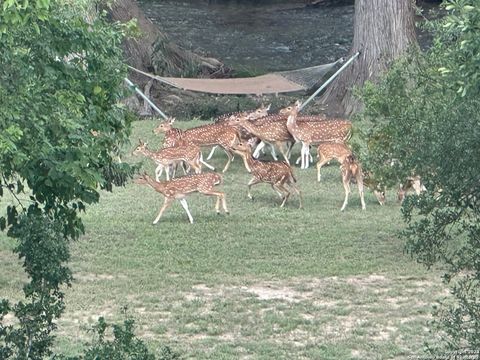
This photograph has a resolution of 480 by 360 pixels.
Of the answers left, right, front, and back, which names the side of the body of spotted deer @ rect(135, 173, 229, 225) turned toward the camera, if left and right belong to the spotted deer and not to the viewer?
left

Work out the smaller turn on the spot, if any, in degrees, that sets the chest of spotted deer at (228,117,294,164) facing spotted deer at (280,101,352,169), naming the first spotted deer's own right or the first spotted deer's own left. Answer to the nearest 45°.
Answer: approximately 180°

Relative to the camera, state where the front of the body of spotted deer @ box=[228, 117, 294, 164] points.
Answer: to the viewer's left

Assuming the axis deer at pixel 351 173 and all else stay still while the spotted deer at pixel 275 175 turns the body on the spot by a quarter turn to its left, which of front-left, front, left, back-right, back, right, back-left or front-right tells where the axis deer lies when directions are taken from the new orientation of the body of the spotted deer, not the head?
left

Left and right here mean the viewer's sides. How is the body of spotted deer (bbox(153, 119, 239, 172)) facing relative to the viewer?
facing to the left of the viewer

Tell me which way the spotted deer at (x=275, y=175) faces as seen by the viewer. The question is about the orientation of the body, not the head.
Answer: to the viewer's left

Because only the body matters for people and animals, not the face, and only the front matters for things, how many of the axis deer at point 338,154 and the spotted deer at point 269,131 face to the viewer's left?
1
